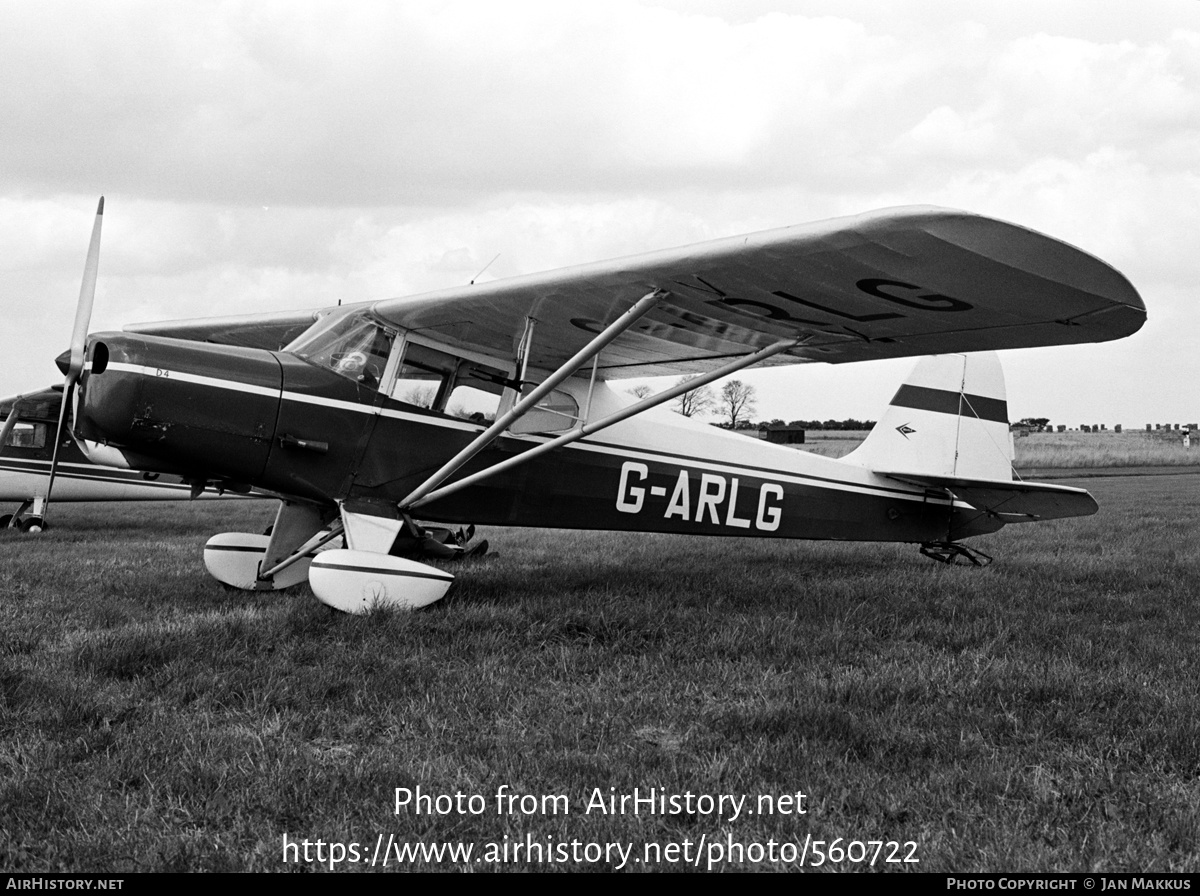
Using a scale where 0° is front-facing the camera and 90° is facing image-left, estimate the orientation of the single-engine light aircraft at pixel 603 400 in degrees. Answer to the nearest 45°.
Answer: approximately 45°

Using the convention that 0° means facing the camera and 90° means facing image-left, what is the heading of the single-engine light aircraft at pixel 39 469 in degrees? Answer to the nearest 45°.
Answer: approximately 90°

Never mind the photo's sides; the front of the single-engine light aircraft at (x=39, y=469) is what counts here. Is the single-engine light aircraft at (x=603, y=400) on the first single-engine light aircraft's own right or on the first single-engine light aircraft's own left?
on the first single-engine light aircraft's own left

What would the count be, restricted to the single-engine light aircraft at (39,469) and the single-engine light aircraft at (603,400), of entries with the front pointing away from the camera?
0

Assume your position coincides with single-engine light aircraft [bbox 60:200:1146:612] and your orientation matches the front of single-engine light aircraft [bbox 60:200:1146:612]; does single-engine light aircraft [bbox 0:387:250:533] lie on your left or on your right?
on your right
